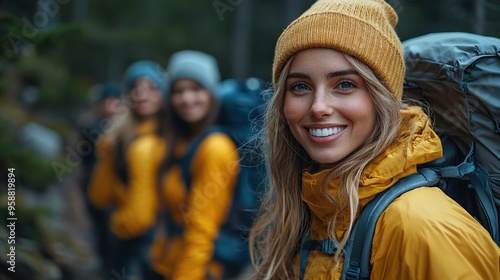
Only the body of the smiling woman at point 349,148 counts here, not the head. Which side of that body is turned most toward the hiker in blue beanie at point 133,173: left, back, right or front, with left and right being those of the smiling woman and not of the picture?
right

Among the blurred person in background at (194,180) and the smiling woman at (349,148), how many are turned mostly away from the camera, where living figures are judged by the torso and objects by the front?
0

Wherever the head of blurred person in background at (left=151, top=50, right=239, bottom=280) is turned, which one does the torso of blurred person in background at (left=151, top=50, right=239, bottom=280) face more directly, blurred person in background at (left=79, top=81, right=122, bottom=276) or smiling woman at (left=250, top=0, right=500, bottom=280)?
the smiling woman

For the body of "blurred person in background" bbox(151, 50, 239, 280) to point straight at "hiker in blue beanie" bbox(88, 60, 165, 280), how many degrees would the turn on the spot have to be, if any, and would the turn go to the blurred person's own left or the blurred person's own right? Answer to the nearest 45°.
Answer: approximately 90° to the blurred person's own right

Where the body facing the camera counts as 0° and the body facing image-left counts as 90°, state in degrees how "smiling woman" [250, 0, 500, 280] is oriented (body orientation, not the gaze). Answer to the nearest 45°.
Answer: approximately 45°

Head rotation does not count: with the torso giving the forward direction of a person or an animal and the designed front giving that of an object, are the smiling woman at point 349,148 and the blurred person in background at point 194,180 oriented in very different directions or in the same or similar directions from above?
same or similar directions

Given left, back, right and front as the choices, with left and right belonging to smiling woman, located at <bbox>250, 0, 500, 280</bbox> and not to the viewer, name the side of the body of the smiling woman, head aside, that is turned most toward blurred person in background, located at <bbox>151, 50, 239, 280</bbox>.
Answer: right

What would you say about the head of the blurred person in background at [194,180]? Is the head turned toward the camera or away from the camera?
toward the camera

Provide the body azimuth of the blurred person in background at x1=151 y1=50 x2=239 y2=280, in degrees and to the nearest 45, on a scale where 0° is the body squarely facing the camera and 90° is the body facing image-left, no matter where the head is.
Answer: approximately 45°

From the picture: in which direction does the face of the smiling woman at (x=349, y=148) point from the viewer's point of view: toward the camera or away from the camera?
toward the camera
